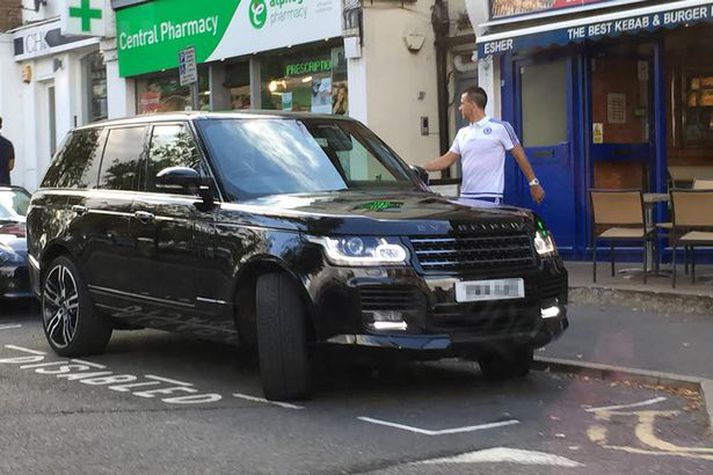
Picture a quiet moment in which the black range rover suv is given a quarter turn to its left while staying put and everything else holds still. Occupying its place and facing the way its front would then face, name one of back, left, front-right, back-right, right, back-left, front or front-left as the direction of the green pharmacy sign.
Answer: front-left

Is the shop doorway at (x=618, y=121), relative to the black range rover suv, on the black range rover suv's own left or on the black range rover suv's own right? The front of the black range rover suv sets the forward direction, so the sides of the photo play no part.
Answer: on the black range rover suv's own left

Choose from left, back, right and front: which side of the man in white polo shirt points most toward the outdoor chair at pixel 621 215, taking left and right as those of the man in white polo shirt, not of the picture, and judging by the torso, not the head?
back

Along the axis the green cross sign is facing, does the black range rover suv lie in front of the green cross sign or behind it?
in front

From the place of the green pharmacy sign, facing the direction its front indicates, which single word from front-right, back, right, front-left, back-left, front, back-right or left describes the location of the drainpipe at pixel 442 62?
left

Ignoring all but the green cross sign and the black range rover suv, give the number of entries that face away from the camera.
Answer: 0

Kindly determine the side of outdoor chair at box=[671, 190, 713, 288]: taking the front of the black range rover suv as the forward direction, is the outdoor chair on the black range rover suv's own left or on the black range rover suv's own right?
on the black range rover suv's own left

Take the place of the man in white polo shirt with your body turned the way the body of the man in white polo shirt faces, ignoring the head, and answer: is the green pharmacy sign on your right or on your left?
on your right

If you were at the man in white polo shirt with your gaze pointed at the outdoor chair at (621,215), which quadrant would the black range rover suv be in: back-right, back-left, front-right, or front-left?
back-right

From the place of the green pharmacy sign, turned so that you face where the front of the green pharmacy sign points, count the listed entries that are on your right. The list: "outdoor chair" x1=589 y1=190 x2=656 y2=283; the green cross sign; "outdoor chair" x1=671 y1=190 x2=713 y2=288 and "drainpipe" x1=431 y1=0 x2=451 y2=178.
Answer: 1
